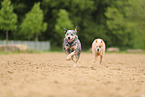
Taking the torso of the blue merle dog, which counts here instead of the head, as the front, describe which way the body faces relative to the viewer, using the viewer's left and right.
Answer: facing the viewer

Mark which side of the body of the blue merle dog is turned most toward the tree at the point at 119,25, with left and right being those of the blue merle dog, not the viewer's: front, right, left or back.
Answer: back

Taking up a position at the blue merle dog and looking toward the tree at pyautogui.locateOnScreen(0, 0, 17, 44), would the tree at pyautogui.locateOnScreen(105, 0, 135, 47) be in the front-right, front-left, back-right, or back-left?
front-right

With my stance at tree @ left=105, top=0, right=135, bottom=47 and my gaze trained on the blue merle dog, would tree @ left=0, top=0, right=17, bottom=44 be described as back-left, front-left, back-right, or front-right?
front-right

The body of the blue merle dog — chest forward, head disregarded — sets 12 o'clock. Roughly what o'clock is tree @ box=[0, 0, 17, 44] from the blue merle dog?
The tree is roughly at 5 o'clock from the blue merle dog.
